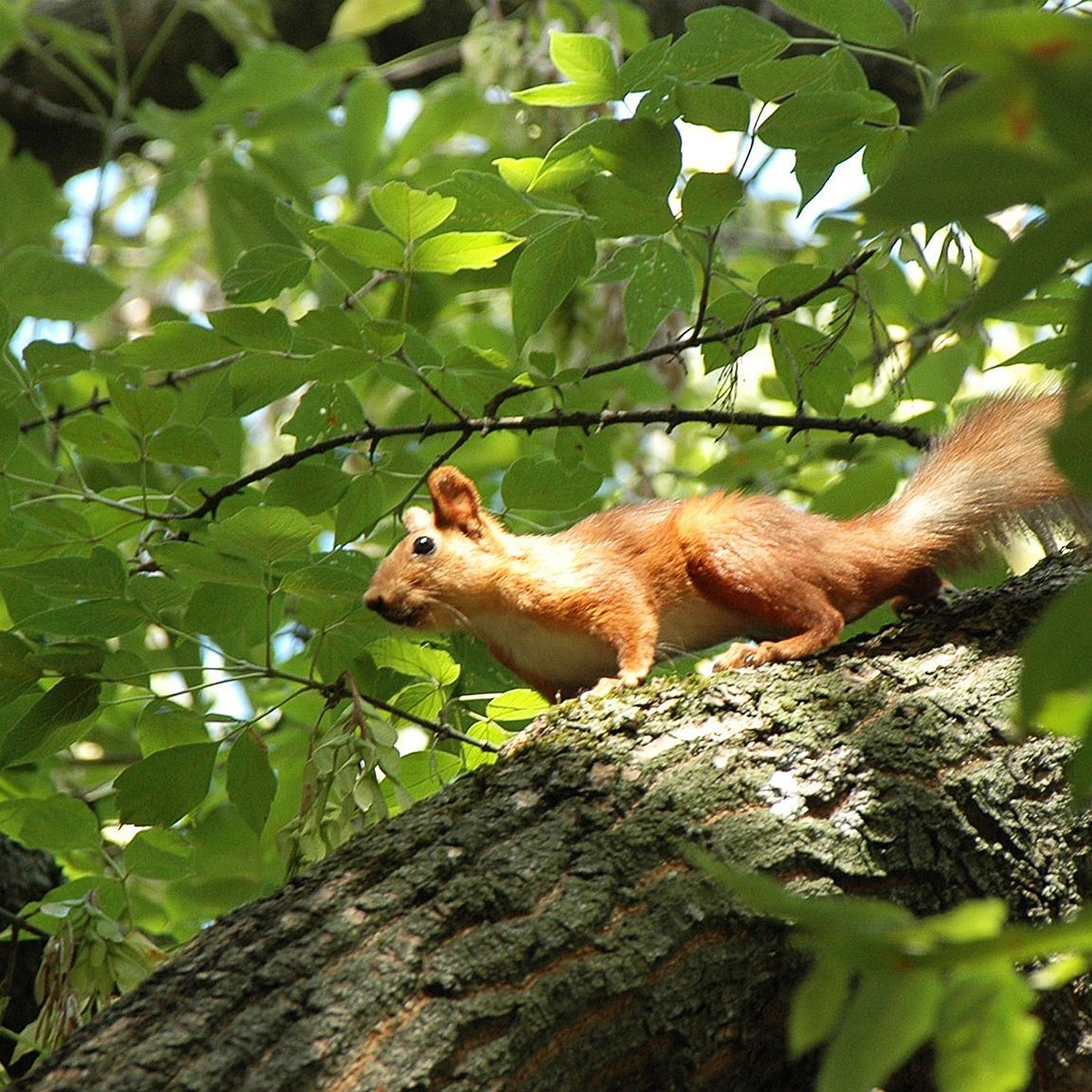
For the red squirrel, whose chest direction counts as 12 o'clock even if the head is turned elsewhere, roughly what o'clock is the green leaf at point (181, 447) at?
The green leaf is roughly at 12 o'clock from the red squirrel.

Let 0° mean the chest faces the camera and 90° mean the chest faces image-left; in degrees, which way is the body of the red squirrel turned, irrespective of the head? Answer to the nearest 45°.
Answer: approximately 90°

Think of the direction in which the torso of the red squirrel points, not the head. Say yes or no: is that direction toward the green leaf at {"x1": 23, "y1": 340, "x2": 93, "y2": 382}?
yes

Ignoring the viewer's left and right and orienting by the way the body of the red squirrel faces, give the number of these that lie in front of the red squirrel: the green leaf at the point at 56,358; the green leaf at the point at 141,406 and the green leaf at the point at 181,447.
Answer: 3

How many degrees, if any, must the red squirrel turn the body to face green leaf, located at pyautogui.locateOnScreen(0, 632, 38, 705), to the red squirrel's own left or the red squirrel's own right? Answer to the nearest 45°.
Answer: approximately 45° to the red squirrel's own left
